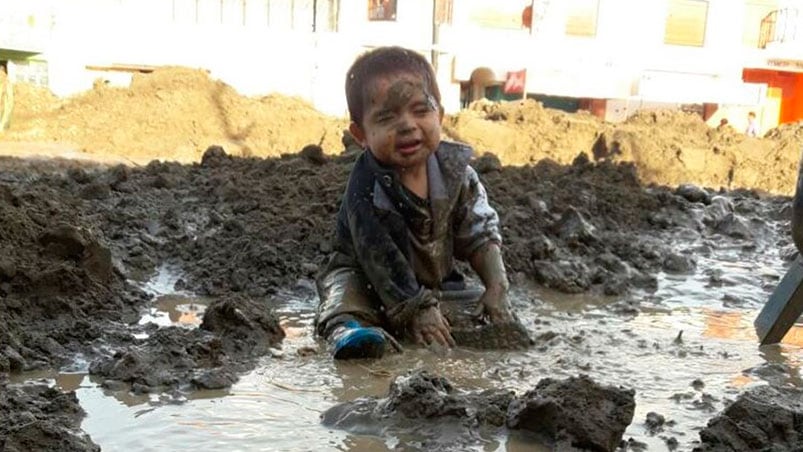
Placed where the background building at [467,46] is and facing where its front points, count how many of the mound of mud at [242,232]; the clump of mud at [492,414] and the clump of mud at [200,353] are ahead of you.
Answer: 3

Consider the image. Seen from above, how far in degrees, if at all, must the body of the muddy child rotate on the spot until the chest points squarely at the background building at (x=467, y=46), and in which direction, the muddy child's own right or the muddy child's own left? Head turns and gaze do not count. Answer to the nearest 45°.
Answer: approximately 135° to the muddy child's own left

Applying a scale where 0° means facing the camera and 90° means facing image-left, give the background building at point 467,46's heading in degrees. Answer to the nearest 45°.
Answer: approximately 0°

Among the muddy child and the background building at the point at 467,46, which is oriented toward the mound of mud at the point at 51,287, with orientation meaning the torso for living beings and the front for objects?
the background building

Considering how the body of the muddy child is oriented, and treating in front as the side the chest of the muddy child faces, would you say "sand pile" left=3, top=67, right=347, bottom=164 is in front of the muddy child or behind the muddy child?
behind

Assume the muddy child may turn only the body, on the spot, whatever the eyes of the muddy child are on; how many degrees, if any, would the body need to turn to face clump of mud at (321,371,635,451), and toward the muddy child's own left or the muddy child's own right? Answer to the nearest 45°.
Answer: approximately 45° to the muddy child's own right

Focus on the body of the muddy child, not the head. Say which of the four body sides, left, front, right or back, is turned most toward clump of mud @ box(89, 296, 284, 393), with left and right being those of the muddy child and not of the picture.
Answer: right

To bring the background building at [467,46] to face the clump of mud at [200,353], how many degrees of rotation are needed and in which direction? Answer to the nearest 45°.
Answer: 0° — it already faces it

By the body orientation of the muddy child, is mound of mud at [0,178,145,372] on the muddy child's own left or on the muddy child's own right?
on the muddy child's own right

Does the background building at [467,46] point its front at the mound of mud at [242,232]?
yes

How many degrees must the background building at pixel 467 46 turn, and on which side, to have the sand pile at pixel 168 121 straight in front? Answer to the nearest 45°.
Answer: approximately 45° to its right

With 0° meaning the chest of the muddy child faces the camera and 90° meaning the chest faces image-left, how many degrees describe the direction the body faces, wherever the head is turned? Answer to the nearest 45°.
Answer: approximately 315°
